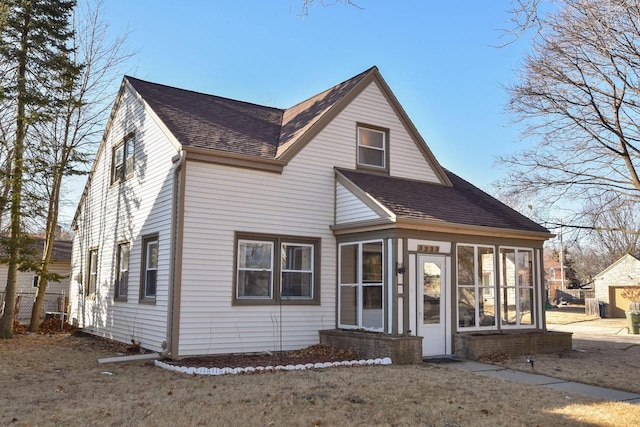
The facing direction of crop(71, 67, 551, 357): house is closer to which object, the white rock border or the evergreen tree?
the white rock border

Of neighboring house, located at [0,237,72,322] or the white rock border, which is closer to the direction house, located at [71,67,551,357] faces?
the white rock border

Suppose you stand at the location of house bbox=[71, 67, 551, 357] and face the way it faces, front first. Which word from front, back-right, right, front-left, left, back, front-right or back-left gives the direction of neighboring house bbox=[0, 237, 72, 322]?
back

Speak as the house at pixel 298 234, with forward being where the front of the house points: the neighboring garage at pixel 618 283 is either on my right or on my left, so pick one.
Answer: on my left

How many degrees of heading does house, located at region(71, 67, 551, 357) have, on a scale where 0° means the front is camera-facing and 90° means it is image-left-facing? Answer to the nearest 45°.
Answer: approximately 315°
